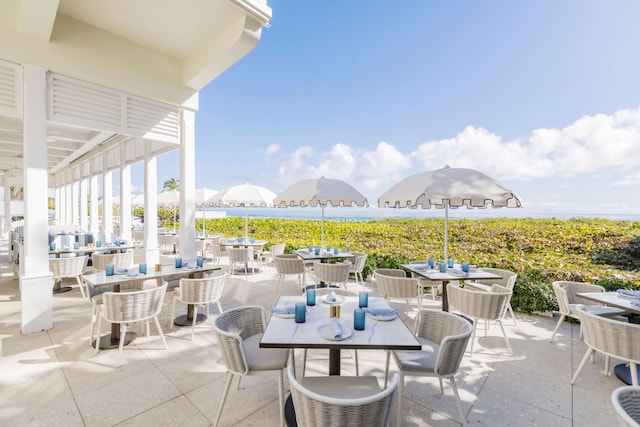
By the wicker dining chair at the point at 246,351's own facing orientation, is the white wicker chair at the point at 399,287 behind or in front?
in front

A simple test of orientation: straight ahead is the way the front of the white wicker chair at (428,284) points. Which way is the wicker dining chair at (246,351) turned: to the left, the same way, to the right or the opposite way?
to the left

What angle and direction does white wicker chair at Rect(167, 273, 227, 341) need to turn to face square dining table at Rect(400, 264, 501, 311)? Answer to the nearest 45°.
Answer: approximately 135° to its right

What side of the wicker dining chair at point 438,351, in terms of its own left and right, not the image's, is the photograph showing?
left

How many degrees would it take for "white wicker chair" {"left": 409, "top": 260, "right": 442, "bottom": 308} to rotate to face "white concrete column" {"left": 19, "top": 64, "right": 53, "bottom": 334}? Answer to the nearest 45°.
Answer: approximately 90° to its right

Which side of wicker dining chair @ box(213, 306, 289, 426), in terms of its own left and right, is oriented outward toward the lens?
right

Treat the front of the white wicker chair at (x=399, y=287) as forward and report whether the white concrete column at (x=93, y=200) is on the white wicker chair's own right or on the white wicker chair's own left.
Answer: on the white wicker chair's own left

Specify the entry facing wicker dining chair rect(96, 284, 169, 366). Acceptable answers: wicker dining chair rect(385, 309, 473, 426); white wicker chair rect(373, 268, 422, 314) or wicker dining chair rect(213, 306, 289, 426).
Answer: wicker dining chair rect(385, 309, 473, 426)

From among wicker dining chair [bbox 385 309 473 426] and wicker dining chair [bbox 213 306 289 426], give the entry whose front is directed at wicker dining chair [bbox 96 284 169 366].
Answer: wicker dining chair [bbox 385 309 473 426]

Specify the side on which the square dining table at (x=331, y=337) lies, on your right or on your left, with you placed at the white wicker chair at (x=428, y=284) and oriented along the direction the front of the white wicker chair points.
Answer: on your right

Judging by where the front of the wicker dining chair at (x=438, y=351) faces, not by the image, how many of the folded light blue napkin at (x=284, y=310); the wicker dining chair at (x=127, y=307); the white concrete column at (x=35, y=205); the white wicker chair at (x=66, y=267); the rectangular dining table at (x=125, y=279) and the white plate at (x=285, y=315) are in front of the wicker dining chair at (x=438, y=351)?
6

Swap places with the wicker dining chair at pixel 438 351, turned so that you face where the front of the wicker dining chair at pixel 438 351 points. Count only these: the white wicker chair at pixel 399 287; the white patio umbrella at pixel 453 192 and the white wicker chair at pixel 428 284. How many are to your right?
3

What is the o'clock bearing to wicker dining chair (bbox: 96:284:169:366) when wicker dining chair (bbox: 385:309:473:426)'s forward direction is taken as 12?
wicker dining chair (bbox: 96:284:169:366) is roughly at 12 o'clock from wicker dining chair (bbox: 385:309:473:426).

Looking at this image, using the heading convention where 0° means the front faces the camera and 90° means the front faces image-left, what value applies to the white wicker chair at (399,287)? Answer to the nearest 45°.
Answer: approximately 225°

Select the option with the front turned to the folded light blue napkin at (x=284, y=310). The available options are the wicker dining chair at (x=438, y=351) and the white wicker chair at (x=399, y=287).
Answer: the wicker dining chair
